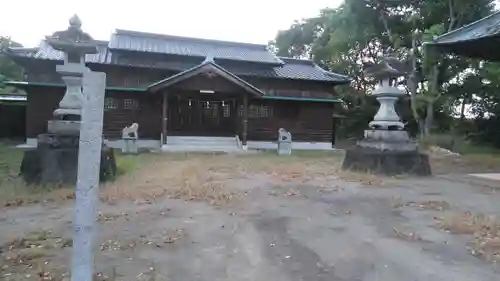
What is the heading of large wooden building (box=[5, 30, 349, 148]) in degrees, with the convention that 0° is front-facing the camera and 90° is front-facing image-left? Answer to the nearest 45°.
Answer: approximately 0°

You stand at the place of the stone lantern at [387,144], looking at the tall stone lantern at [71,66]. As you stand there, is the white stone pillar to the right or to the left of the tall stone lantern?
left

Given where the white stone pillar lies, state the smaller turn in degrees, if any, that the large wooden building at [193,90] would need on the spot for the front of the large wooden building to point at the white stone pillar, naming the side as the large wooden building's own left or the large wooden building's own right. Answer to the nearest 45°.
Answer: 0° — it already faces it

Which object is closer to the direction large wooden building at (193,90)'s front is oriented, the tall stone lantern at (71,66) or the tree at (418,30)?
the tall stone lantern

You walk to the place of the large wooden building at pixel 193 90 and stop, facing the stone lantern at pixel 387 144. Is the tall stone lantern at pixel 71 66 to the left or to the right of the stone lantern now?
right

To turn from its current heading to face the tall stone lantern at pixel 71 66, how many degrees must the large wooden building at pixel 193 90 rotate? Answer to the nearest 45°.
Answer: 0° — it already faces it

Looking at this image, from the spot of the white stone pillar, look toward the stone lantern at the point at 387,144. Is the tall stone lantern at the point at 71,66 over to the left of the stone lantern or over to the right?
left

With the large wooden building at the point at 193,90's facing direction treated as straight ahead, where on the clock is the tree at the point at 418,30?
The tree is roughly at 9 o'clock from the large wooden building.
